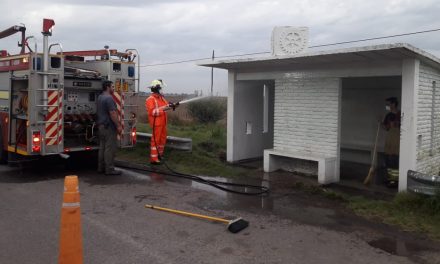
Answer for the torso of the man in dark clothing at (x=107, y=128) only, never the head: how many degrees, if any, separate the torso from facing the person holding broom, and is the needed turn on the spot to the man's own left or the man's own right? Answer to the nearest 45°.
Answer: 0° — they already face them

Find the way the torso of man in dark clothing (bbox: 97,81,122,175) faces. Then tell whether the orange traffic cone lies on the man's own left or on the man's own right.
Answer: on the man's own right

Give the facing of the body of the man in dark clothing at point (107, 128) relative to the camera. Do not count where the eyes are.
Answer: to the viewer's right

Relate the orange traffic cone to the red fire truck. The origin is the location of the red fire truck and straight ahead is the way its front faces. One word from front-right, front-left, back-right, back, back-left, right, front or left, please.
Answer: back-left

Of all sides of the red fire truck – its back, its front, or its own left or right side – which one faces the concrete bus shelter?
back

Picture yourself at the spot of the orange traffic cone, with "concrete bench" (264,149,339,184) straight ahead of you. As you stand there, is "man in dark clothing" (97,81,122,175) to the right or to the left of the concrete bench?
left

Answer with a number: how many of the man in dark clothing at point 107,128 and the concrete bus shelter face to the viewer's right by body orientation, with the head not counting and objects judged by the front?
1

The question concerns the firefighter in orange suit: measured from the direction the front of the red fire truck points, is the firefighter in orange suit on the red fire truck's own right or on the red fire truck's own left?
on the red fire truck's own right

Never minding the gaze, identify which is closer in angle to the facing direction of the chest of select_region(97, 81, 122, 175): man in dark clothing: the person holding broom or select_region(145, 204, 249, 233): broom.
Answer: the person holding broom

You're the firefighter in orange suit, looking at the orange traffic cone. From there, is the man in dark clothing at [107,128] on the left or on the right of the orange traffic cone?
right

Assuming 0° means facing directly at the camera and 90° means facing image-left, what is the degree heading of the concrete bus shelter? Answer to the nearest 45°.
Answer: approximately 45°
